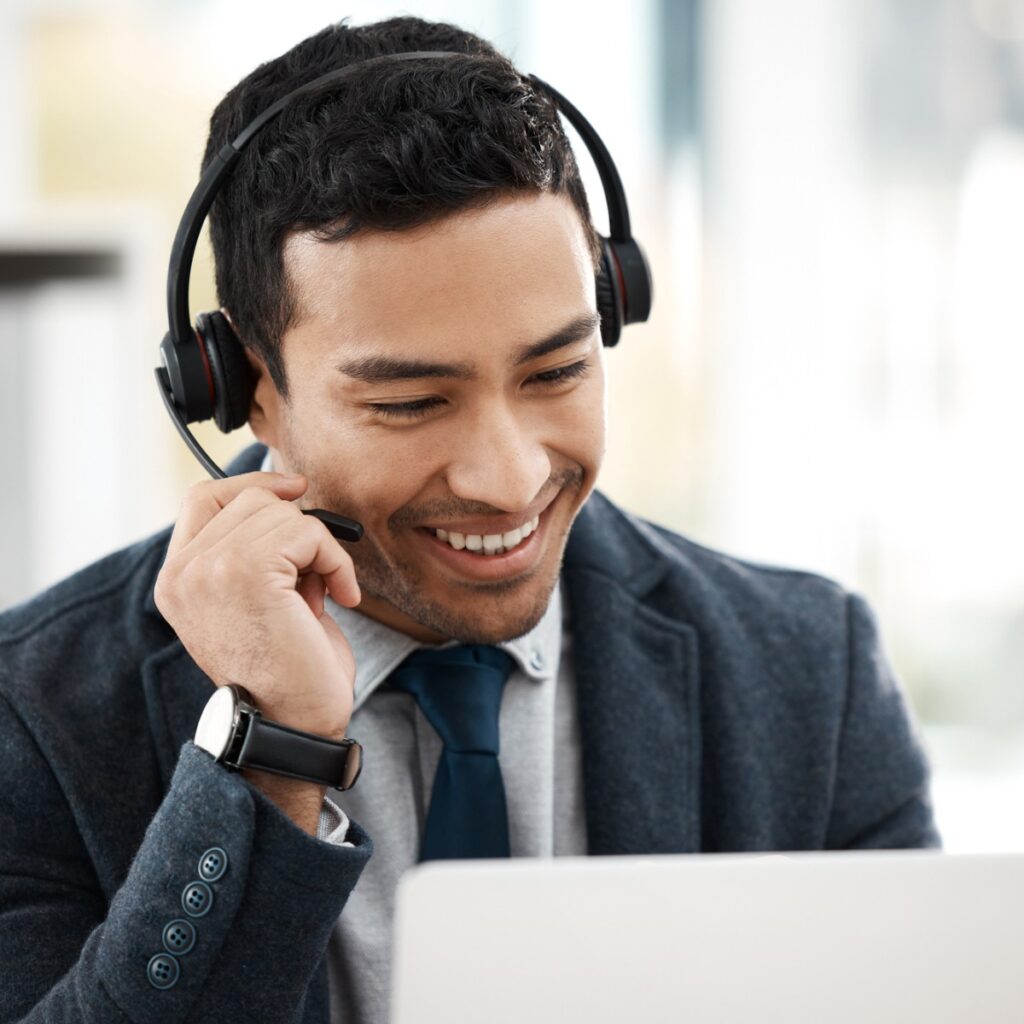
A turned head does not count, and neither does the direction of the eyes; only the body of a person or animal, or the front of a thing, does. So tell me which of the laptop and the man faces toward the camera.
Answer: the man

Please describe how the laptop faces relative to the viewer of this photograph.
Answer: facing away from the viewer

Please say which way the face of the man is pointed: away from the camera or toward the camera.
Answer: toward the camera

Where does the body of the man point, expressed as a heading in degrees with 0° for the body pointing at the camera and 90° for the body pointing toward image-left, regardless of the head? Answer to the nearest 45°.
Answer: approximately 0°

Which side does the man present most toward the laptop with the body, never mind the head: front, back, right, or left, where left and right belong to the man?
front

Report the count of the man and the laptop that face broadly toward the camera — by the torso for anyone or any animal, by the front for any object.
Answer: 1

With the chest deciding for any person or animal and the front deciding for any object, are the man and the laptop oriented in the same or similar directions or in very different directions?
very different directions

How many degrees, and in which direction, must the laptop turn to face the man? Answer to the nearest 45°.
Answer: approximately 45° to its left
